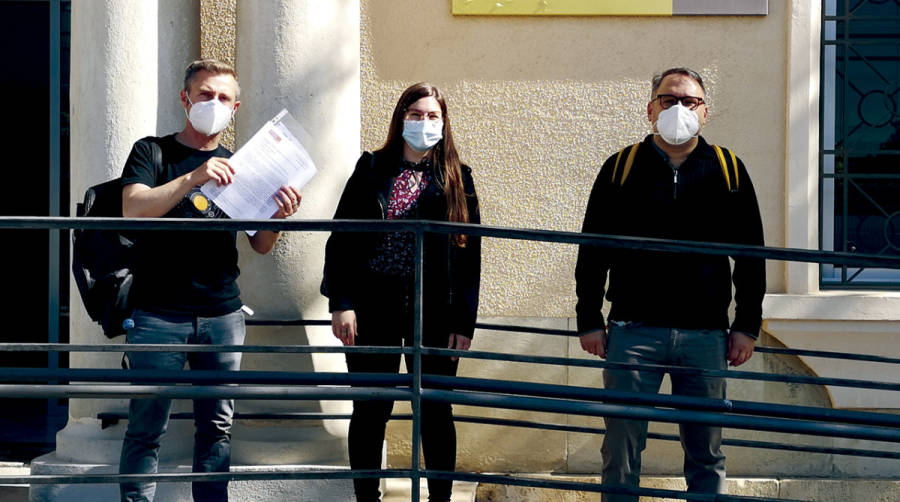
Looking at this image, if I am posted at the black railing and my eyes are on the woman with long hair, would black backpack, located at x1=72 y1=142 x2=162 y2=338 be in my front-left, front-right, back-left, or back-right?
front-left

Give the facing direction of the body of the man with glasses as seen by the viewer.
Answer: toward the camera

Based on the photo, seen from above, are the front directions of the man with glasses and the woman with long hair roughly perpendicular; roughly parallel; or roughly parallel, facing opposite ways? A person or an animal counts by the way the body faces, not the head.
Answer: roughly parallel

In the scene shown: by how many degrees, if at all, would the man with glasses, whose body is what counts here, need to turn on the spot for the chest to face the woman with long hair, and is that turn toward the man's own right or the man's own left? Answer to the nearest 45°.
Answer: approximately 90° to the man's own right

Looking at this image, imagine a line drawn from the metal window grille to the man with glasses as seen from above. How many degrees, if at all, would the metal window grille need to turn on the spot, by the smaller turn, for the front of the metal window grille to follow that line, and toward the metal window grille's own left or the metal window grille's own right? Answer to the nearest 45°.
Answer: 0° — it already faces them

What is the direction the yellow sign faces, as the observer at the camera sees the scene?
facing the viewer

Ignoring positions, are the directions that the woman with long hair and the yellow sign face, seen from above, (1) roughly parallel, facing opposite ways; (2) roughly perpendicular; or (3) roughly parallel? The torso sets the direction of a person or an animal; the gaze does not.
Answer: roughly parallel

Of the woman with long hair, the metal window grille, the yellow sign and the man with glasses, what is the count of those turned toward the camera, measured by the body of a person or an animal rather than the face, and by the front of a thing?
4

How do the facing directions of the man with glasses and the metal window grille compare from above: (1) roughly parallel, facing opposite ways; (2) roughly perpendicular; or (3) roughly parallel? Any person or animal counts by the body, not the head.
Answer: roughly parallel

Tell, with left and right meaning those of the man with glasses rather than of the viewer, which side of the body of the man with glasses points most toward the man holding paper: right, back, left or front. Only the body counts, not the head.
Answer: right

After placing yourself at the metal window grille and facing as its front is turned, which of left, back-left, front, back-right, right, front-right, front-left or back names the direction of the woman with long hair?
front-right

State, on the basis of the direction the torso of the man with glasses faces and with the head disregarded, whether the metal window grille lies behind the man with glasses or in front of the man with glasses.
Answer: behind

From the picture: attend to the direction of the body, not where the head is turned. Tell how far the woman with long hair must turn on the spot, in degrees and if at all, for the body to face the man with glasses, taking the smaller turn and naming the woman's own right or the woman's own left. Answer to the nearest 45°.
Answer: approximately 90° to the woman's own left

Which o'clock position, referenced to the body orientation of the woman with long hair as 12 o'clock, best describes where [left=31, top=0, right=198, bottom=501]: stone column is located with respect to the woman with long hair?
The stone column is roughly at 4 o'clock from the woman with long hair.
